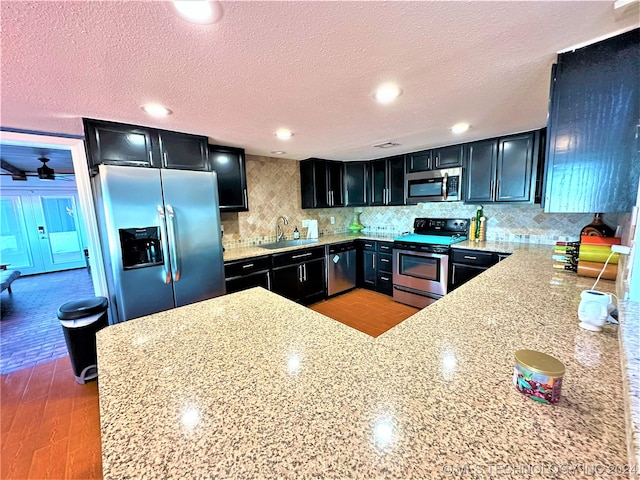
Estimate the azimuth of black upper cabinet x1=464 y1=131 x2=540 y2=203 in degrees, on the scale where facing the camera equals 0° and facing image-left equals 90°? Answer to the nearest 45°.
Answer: approximately 45°

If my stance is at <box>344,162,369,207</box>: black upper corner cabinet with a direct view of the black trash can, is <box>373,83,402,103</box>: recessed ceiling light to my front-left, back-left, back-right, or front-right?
front-left

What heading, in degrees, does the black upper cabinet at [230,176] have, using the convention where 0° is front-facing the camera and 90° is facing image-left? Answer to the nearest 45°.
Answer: approximately 315°

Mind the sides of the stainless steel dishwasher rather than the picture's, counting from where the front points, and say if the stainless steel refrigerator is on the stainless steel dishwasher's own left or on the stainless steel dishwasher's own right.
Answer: on the stainless steel dishwasher's own right

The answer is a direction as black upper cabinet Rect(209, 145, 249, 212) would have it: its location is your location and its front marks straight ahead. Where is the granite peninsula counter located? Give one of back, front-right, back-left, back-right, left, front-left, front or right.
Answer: front-right

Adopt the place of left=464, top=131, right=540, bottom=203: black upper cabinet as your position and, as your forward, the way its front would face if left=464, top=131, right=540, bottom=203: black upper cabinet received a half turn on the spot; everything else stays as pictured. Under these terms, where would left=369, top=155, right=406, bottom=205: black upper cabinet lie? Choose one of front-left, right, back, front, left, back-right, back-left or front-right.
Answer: back-left

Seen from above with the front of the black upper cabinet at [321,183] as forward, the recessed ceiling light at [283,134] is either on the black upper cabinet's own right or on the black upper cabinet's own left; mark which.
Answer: on the black upper cabinet's own right

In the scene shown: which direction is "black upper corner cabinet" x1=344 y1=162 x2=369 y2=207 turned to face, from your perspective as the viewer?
facing the viewer

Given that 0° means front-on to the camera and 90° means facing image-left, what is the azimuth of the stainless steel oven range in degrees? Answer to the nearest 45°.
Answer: approximately 45°

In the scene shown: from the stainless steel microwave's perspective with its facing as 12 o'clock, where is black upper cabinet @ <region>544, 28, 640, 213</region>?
The black upper cabinet is roughly at 10 o'clock from the stainless steel microwave.

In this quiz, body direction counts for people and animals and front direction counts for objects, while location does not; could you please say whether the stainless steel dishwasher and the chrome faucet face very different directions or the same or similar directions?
same or similar directions

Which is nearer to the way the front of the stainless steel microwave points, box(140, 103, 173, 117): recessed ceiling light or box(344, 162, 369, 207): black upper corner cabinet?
the recessed ceiling light

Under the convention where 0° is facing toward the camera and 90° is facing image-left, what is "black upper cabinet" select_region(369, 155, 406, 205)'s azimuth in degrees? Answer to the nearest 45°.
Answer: approximately 45°
